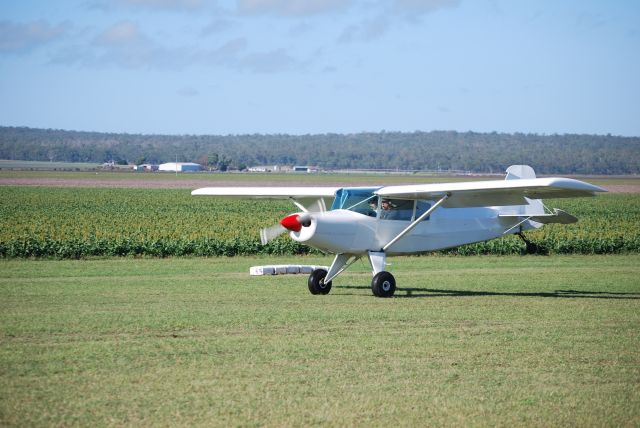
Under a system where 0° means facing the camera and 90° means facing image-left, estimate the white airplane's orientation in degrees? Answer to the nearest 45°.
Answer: approximately 45°

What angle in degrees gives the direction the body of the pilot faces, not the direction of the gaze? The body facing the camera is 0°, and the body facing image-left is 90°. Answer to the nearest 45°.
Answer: approximately 45°
